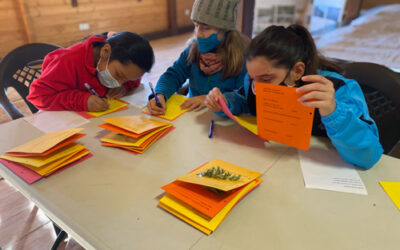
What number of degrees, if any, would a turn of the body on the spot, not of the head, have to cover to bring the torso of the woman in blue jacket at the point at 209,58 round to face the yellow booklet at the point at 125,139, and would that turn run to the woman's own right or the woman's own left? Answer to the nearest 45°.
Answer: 0° — they already face it

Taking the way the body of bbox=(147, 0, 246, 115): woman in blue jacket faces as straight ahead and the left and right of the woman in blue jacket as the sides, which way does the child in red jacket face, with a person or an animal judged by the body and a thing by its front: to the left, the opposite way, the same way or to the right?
to the left

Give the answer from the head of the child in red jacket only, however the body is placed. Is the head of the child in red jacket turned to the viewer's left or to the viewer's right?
to the viewer's right

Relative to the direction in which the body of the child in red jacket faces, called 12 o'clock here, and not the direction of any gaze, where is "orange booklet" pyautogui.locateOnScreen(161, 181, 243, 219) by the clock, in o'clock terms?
The orange booklet is roughly at 1 o'clock from the child in red jacket.

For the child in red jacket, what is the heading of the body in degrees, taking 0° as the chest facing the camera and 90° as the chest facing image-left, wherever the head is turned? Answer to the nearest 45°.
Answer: approximately 315°

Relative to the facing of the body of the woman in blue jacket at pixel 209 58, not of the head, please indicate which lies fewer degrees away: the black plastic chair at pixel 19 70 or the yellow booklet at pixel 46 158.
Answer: the yellow booklet

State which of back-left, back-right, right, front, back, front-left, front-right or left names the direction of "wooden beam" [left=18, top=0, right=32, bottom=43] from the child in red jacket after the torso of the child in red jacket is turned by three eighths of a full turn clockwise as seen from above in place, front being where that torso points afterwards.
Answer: right

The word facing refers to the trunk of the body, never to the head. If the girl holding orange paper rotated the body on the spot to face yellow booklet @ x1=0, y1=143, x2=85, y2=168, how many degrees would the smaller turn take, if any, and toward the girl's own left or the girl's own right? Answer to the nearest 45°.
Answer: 0° — they already face it

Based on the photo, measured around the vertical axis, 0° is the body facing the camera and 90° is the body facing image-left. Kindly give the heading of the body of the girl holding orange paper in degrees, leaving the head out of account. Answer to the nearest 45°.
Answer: approximately 45°
